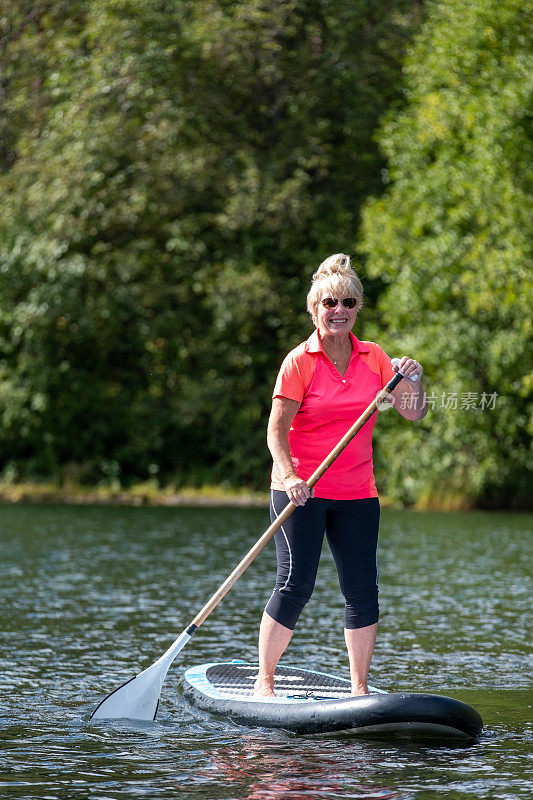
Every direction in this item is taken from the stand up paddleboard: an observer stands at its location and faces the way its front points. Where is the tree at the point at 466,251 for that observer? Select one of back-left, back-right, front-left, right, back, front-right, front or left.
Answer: back-left

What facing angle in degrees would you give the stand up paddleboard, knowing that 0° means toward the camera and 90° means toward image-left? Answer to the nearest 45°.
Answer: approximately 315°

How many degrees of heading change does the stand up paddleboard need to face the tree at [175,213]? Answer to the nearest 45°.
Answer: approximately 135° to its left
